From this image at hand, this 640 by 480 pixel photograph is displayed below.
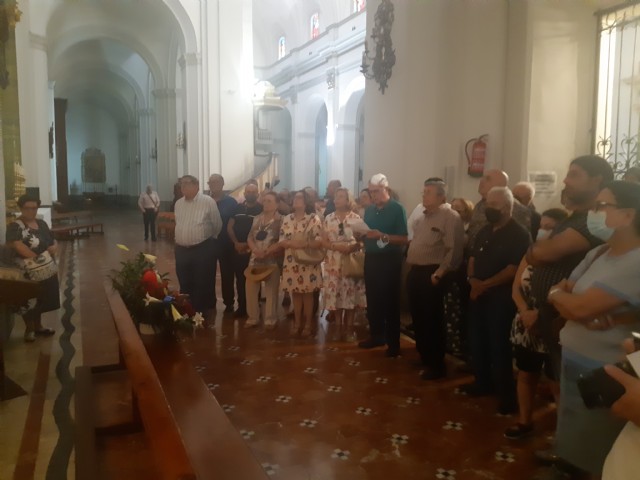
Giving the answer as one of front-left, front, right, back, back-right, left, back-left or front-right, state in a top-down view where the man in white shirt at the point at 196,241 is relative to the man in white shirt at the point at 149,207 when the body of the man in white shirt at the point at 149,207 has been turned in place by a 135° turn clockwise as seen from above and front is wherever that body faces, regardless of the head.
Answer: back-left

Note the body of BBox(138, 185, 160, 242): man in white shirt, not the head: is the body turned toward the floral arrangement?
yes

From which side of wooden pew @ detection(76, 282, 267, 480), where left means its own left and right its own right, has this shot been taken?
right

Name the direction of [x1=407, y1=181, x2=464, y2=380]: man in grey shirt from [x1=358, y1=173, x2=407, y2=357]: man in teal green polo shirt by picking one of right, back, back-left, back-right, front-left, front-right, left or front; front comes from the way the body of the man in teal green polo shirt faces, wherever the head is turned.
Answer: left

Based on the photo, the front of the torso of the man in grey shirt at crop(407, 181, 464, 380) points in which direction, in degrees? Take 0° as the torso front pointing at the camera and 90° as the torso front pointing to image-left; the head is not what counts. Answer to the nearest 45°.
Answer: approximately 45°

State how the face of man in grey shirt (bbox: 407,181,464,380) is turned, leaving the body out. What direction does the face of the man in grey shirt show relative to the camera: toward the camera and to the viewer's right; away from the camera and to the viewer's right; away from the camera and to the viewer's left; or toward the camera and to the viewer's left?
toward the camera and to the viewer's left

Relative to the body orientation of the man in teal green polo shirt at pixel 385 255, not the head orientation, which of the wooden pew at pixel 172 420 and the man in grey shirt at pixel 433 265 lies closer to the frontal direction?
the wooden pew

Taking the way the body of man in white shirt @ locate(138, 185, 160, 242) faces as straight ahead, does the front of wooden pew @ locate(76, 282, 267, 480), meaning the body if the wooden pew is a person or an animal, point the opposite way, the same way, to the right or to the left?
to the left

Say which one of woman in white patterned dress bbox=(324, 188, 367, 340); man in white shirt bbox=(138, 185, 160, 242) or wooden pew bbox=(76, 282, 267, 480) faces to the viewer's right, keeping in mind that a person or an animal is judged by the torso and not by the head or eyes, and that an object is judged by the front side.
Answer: the wooden pew

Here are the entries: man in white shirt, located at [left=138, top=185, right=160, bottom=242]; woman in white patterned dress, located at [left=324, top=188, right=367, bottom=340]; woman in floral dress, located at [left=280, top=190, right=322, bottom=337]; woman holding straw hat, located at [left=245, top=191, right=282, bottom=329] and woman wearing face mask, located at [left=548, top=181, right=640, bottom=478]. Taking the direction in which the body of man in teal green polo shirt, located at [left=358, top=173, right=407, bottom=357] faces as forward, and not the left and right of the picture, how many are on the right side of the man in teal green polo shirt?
4

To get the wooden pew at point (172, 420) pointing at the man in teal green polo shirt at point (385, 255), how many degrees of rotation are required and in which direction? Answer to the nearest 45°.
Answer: approximately 45° to its left

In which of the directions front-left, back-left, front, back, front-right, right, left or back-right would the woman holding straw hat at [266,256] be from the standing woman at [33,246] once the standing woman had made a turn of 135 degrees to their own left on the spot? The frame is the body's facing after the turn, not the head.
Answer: right

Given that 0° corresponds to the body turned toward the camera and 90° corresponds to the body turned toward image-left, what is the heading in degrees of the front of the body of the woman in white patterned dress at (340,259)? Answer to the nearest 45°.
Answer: approximately 45°

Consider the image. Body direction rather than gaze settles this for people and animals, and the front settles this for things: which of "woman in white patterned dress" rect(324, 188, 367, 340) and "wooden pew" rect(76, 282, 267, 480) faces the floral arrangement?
the woman in white patterned dress
